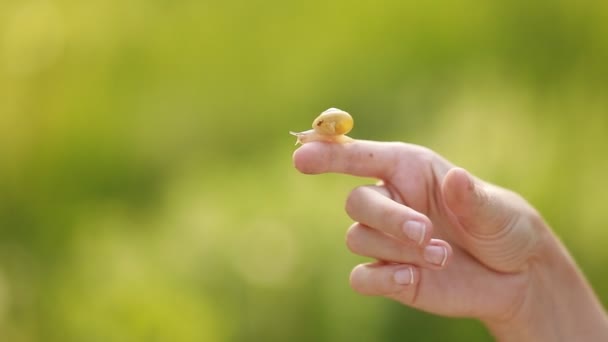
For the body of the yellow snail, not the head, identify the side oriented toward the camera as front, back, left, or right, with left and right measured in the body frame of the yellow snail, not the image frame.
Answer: left
